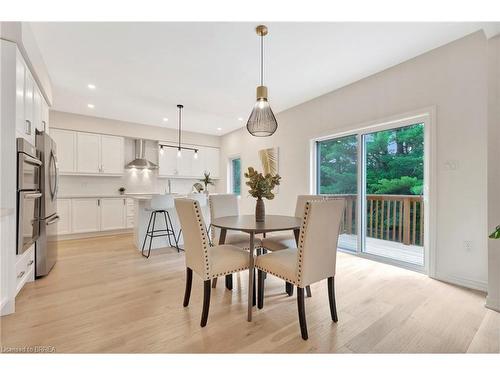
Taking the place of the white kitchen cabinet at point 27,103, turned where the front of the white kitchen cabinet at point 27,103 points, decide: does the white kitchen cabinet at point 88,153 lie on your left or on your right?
on your left

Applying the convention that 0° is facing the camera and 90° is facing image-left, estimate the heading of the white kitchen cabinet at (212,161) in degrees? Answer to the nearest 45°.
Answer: approximately 0°

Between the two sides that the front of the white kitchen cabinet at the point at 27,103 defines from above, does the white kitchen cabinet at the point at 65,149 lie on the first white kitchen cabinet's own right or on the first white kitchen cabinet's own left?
on the first white kitchen cabinet's own left

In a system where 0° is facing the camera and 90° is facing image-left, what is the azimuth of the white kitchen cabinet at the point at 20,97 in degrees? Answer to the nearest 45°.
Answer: approximately 270°

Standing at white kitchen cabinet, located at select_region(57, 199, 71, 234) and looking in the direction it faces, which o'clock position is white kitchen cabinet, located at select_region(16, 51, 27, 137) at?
white kitchen cabinet, located at select_region(16, 51, 27, 137) is roughly at 12 o'clock from white kitchen cabinet, located at select_region(57, 199, 71, 234).

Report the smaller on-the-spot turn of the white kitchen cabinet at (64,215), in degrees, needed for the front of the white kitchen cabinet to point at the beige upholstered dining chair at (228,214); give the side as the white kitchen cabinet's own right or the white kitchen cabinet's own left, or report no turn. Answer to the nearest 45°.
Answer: approximately 45° to the white kitchen cabinet's own left

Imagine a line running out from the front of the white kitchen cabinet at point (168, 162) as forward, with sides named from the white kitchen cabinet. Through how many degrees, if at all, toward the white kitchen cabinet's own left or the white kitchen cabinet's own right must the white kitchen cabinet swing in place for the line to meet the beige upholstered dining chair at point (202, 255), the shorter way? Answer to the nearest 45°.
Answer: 0° — it already faces it

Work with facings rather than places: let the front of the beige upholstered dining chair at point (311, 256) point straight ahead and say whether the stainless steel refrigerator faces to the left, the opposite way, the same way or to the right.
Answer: to the right

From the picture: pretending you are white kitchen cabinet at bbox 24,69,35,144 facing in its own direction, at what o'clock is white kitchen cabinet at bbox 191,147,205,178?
white kitchen cabinet at bbox 191,147,205,178 is roughly at 11 o'clock from white kitchen cabinet at bbox 24,69,35,144.
